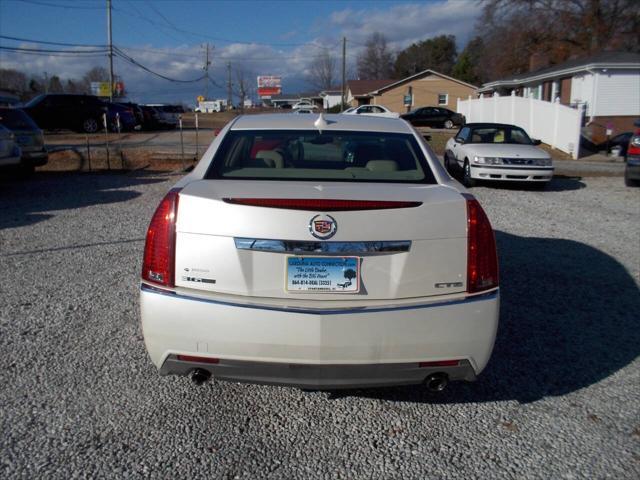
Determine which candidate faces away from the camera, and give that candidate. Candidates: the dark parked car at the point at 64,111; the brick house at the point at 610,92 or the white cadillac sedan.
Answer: the white cadillac sedan

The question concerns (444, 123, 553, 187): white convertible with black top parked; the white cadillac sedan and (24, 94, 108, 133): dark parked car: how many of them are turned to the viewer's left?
1

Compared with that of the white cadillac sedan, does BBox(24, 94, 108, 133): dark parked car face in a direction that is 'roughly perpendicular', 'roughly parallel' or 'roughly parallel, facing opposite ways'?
roughly perpendicular

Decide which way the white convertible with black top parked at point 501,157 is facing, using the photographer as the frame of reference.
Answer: facing the viewer and to the right of the viewer

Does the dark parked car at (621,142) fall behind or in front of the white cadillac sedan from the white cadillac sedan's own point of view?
in front

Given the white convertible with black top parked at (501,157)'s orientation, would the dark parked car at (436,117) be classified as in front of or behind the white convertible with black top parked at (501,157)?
behind

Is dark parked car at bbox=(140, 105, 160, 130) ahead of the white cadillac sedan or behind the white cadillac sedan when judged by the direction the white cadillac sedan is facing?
ahead

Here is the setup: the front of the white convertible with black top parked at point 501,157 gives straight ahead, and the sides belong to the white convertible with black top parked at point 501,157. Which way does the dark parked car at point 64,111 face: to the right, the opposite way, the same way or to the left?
to the right

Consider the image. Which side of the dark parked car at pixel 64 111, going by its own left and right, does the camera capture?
left

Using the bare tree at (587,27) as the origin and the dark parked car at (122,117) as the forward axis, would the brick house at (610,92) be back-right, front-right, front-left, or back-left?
front-left

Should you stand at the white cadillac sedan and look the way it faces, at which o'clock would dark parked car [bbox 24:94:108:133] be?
The dark parked car is roughly at 11 o'clock from the white cadillac sedan.

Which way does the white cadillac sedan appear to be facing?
away from the camera

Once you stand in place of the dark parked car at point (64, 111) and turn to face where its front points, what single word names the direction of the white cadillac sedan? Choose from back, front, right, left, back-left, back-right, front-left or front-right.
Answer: left
